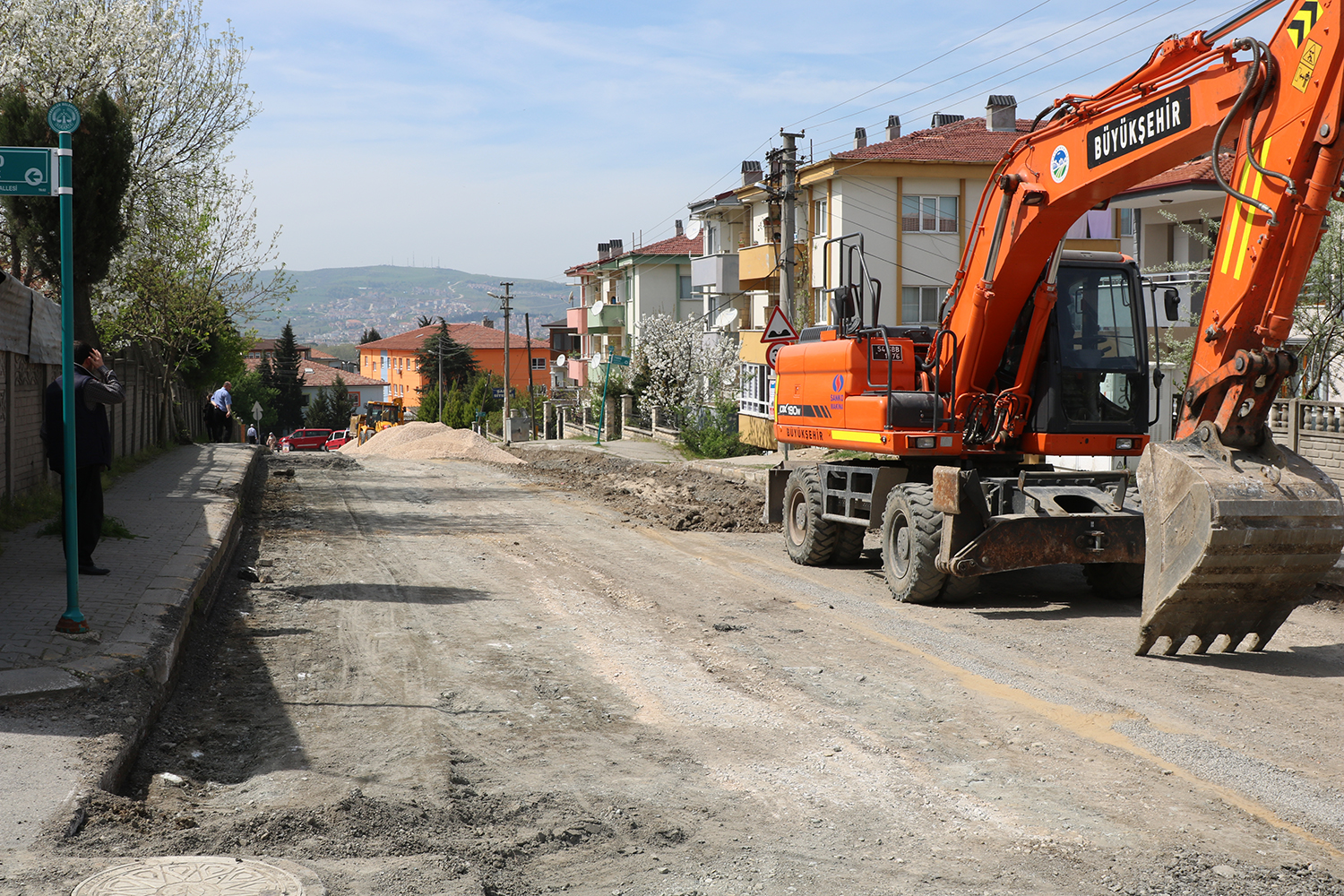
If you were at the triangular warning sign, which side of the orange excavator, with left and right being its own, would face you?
back

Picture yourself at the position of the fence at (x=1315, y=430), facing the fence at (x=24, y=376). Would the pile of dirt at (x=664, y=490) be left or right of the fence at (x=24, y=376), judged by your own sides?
right

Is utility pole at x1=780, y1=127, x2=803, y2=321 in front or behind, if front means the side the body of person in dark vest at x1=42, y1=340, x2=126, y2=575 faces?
in front

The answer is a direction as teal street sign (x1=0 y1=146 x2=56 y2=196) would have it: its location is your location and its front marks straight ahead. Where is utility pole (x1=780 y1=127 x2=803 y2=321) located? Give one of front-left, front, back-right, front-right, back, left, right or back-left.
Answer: back-left

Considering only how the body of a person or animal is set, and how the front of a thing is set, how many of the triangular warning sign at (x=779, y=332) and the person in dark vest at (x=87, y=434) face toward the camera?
1

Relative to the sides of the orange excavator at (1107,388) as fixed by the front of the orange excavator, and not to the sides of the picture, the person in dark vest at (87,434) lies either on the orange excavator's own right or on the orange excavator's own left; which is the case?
on the orange excavator's own right

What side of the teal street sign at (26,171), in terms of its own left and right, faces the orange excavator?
left

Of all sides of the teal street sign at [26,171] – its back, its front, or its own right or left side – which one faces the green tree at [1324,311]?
left

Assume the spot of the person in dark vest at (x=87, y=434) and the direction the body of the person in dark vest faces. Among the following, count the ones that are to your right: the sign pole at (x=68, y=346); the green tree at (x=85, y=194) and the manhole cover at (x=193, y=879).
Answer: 2

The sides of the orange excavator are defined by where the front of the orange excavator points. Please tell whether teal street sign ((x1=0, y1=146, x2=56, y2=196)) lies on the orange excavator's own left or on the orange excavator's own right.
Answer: on the orange excavator's own right
